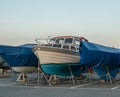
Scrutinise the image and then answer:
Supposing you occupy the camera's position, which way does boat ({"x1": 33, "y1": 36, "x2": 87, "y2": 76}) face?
facing the viewer and to the left of the viewer

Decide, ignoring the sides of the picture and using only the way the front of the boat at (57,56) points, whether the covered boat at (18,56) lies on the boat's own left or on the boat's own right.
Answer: on the boat's own right

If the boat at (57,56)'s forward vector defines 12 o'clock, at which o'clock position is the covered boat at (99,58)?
The covered boat is roughly at 8 o'clock from the boat.
